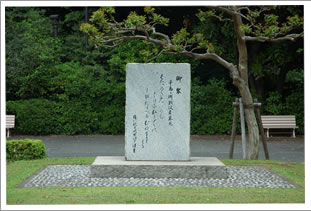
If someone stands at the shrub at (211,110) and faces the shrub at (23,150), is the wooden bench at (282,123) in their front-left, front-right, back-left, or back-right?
back-left

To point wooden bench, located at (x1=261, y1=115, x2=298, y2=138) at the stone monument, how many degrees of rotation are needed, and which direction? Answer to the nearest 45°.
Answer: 0° — it already faces it

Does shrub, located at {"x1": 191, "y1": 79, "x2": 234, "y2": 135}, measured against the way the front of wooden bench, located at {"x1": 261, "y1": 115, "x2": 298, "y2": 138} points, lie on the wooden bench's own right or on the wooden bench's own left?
on the wooden bench's own right

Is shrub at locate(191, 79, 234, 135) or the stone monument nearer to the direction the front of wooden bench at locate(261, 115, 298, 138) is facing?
the stone monument

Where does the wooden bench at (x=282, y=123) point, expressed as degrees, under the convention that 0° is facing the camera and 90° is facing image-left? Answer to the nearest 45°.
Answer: approximately 0°
